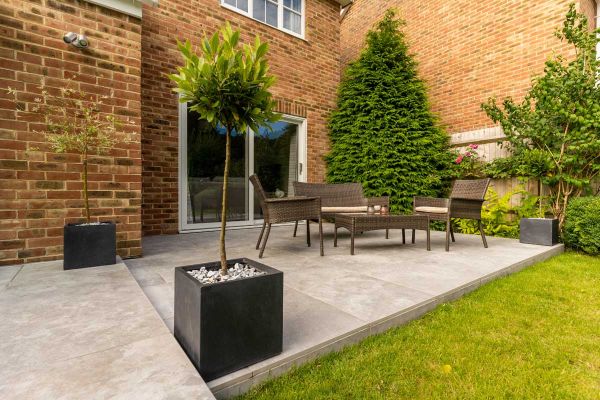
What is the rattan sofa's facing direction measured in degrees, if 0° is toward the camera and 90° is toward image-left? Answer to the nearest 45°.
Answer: approximately 315°

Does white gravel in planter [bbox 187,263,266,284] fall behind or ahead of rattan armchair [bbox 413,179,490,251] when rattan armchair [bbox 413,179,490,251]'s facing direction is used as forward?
ahead

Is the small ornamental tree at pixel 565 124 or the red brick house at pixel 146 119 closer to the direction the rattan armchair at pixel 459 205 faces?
the red brick house

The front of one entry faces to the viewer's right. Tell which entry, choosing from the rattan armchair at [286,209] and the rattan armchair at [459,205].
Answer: the rattan armchair at [286,209]

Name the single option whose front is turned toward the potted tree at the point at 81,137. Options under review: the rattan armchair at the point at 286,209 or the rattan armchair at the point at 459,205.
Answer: the rattan armchair at the point at 459,205

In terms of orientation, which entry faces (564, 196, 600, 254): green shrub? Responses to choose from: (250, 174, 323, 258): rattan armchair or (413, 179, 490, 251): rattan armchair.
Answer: (250, 174, 323, 258): rattan armchair

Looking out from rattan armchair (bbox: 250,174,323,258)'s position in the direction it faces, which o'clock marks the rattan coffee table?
The rattan coffee table is roughly at 12 o'clock from the rattan armchair.

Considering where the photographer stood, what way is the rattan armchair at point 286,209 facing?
facing to the right of the viewer

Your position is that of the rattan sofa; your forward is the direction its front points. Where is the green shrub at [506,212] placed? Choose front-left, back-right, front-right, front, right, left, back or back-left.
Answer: front-left

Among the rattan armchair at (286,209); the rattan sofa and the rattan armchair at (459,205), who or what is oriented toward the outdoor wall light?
the rattan armchair at (459,205)

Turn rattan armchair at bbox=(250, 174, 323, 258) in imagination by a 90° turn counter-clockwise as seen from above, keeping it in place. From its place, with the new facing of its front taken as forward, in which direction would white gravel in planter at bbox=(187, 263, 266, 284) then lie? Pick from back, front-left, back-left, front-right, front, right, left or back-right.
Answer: back

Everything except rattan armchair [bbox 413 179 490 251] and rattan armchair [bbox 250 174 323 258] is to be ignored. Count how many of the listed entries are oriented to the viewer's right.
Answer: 1

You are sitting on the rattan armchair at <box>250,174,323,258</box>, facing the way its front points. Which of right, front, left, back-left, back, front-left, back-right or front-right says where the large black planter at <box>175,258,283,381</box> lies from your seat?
right

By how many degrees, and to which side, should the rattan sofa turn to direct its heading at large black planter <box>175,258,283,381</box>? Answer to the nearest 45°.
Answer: approximately 45° to its right

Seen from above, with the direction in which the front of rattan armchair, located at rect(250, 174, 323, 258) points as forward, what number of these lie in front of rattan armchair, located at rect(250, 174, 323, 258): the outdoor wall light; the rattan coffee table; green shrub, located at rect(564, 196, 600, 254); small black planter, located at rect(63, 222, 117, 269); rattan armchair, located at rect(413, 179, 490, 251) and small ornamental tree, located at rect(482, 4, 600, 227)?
4

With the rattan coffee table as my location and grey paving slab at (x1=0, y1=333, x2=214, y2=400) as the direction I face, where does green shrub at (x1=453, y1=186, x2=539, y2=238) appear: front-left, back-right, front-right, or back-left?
back-left

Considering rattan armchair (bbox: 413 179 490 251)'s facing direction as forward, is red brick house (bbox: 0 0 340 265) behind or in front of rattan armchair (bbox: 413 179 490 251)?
in front

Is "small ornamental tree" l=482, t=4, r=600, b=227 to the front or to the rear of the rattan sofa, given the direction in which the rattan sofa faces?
to the front
